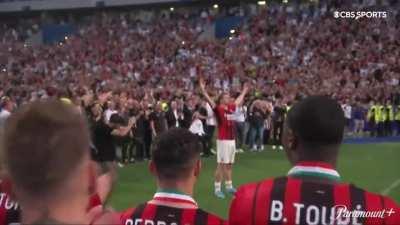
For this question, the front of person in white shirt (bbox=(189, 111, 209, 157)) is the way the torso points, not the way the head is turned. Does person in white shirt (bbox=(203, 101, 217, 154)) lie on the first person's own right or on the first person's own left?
on the first person's own left

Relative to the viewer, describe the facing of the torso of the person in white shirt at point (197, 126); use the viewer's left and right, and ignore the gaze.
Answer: facing the viewer and to the right of the viewer
